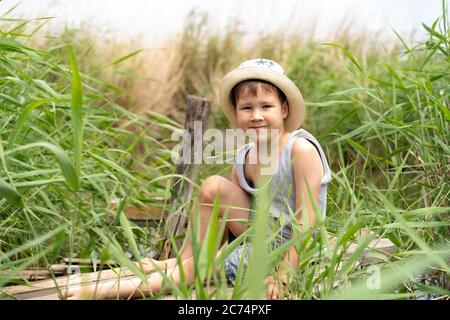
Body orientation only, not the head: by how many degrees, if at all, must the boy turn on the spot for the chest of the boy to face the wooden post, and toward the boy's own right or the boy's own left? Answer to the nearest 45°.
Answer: approximately 90° to the boy's own right

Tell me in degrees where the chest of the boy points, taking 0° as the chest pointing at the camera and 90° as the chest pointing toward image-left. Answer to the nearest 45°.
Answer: approximately 45°
